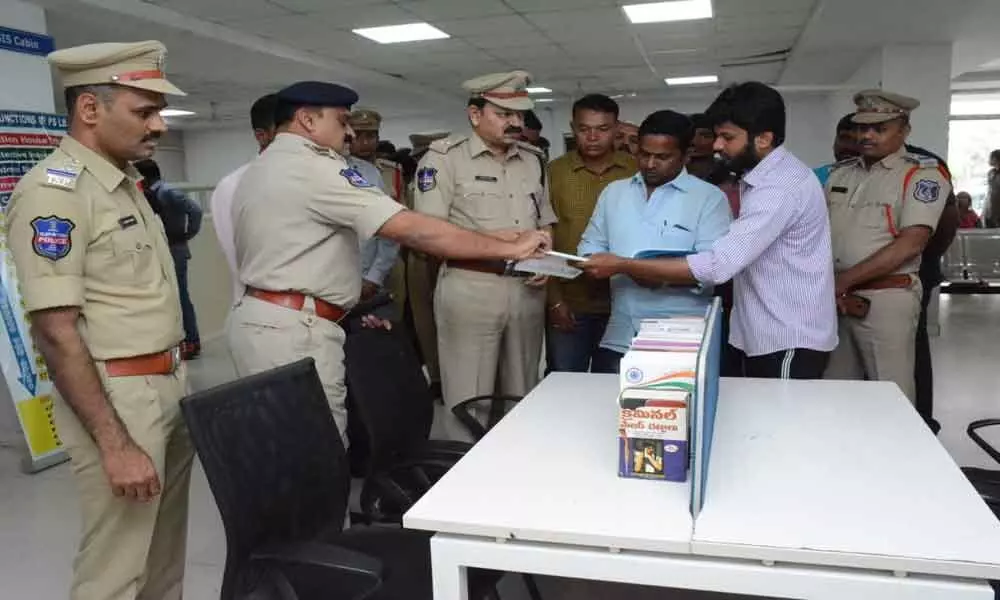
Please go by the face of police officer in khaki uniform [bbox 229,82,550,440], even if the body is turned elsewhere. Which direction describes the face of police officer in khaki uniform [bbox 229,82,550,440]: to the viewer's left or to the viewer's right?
to the viewer's right

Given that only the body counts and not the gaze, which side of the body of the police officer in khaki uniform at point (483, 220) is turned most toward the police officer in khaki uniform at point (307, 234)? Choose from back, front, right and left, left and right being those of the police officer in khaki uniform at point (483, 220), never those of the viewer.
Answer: right

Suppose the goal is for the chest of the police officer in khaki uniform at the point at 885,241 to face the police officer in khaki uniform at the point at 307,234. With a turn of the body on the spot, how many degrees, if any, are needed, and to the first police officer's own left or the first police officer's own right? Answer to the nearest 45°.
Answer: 0° — they already face them

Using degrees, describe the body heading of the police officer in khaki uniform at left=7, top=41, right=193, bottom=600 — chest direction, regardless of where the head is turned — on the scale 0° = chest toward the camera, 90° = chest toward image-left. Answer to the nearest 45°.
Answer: approximately 315°

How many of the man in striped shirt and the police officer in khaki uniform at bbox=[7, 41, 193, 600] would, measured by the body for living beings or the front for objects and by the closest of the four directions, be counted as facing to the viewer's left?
1

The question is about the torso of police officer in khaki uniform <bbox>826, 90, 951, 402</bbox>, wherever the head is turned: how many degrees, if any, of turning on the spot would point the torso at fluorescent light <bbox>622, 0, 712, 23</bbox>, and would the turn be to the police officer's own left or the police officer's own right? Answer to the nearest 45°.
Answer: approximately 90° to the police officer's own right

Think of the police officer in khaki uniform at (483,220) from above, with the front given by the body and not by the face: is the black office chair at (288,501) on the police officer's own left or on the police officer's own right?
on the police officer's own right

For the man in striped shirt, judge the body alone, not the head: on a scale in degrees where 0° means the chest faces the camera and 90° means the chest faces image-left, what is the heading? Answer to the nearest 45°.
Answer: approximately 90°
